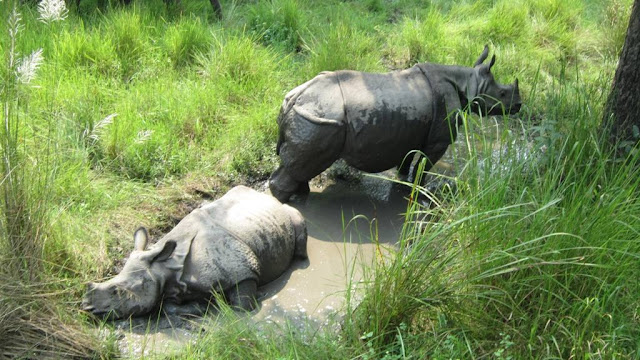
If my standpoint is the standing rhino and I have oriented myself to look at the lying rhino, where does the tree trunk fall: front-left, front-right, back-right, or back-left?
back-left

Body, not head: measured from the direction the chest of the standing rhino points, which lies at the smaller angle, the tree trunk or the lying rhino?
the tree trunk

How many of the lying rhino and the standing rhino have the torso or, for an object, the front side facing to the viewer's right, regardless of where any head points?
1

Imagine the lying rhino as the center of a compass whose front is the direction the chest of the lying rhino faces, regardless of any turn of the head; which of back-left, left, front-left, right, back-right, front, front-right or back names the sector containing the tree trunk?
back-left

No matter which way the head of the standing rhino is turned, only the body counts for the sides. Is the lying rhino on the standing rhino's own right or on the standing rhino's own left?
on the standing rhino's own right

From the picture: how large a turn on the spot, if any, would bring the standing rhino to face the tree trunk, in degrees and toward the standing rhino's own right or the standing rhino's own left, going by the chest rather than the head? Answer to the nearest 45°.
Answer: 0° — it already faces it

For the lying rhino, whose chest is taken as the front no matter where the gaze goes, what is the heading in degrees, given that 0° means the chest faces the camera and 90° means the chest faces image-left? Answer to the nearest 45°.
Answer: approximately 45°

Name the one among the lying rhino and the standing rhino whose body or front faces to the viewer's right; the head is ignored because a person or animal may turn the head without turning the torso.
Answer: the standing rhino

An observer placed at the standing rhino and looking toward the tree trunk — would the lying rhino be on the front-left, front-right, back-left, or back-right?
back-right

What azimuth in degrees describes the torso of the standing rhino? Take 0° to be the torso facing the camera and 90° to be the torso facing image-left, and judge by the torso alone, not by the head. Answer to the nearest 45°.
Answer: approximately 270°
